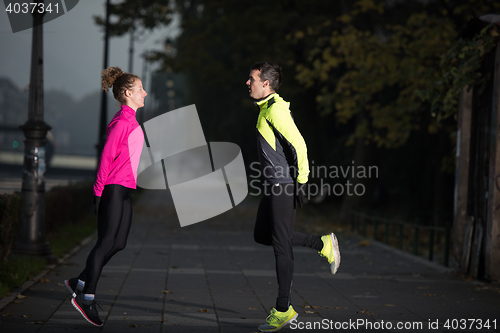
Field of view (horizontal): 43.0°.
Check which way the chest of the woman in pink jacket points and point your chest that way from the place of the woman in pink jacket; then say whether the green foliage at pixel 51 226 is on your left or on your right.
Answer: on your left

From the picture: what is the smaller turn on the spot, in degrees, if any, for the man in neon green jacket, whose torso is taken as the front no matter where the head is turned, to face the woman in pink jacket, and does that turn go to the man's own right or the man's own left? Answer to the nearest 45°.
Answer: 0° — they already face them

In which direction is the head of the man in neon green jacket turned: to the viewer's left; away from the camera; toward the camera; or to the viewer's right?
to the viewer's left

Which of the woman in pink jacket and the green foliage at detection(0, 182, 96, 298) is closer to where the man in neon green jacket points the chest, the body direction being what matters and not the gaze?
the woman in pink jacket

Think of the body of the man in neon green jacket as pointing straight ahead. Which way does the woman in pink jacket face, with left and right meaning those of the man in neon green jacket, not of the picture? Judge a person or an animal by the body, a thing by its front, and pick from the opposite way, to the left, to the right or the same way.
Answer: the opposite way

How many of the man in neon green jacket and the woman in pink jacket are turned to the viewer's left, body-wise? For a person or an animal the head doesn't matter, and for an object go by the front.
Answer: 1

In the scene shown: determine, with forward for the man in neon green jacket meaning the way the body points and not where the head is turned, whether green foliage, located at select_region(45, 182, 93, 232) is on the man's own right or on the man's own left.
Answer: on the man's own right

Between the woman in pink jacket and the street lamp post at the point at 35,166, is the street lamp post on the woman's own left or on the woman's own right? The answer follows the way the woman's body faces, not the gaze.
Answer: on the woman's own left

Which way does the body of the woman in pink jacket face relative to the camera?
to the viewer's right

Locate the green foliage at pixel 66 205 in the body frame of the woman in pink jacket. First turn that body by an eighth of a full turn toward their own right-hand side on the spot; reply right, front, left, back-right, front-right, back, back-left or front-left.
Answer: back-left

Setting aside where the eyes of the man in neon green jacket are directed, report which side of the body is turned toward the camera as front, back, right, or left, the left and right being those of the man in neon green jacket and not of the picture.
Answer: left
